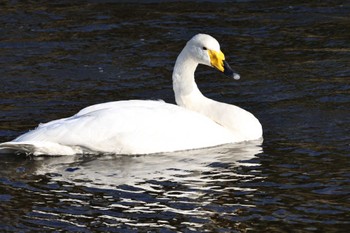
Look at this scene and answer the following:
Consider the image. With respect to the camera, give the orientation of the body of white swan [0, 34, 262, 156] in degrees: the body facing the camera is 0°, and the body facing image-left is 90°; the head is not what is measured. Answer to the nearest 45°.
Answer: approximately 270°
